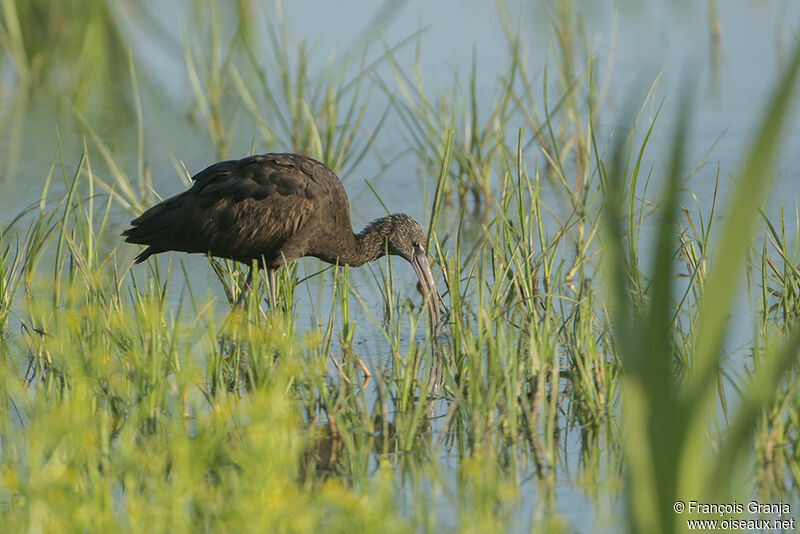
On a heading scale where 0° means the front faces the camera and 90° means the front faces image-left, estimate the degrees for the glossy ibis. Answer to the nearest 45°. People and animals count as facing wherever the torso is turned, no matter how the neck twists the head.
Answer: approximately 270°
